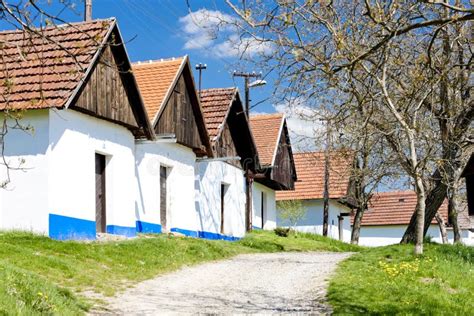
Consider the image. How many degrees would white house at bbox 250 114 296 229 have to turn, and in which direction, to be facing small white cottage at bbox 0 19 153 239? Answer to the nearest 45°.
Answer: approximately 45° to its right

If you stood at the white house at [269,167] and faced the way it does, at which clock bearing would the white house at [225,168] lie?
the white house at [225,168] is roughly at 2 o'clock from the white house at [269,167].

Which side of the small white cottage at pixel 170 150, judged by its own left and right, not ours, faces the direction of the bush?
left

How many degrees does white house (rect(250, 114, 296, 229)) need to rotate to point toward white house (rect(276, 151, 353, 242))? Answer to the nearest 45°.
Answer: approximately 90° to its left

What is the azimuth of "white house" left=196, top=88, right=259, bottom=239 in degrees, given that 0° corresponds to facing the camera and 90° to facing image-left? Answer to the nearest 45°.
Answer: approximately 315°

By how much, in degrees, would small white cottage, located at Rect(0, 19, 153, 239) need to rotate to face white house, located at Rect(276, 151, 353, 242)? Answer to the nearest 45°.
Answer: approximately 90° to its left

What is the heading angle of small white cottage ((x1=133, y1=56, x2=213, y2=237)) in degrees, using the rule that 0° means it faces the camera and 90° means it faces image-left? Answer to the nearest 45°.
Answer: approximately 315°

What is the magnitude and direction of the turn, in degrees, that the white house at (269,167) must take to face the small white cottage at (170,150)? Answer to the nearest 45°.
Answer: approximately 45° to its right

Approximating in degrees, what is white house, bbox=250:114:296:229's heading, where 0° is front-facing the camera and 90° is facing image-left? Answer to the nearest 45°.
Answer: approximately 315°
